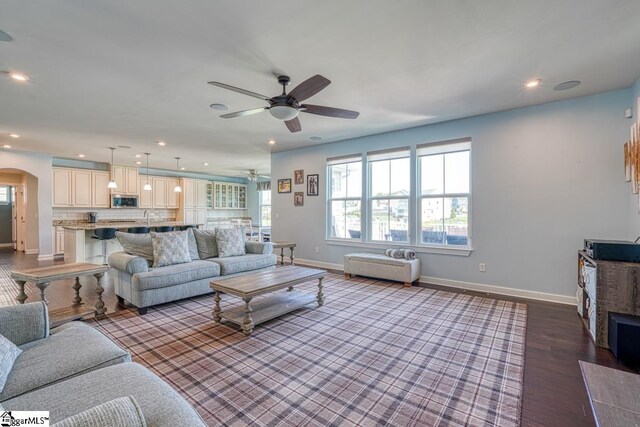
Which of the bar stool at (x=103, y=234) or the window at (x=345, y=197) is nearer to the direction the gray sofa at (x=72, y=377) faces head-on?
the window

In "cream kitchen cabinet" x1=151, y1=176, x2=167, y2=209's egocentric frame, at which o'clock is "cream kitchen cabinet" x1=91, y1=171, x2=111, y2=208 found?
"cream kitchen cabinet" x1=91, y1=171, x2=111, y2=208 is roughly at 2 o'clock from "cream kitchen cabinet" x1=151, y1=176, x2=167, y2=209.

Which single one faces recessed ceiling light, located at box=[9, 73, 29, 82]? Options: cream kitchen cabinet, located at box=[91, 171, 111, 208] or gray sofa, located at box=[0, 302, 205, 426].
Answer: the cream kitchen cabinet

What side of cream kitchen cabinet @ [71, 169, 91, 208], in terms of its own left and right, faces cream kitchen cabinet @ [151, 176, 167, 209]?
left

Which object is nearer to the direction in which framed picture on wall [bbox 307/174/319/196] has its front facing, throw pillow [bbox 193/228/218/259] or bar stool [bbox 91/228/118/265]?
the throw pillow

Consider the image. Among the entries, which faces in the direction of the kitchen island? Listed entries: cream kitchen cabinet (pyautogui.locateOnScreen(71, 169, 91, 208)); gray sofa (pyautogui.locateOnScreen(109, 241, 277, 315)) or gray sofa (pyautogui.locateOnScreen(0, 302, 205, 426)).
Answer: the cream kitchen cabinet

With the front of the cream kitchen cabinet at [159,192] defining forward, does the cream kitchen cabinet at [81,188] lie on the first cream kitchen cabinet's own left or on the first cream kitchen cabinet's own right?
on the first cream kitchen cabinet's own right

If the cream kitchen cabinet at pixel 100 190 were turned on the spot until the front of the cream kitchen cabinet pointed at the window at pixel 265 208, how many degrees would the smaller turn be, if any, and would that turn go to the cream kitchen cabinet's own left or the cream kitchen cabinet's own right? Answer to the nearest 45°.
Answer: approximately 90° to the cream kitchen cabinet's own left

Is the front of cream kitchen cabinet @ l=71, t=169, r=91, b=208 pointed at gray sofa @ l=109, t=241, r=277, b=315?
yes

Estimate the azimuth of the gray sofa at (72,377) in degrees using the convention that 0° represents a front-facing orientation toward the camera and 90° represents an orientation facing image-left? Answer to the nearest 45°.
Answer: approximately 270°

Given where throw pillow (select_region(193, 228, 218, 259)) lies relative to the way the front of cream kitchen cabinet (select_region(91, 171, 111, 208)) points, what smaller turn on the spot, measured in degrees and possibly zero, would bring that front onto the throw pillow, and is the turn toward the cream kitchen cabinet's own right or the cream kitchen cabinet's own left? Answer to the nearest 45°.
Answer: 0° — it already faces it
